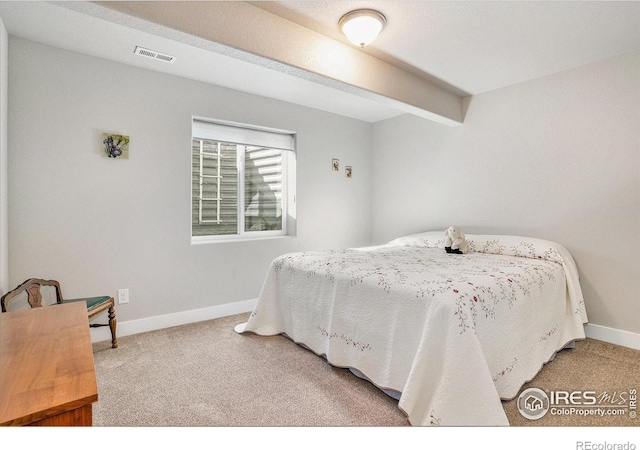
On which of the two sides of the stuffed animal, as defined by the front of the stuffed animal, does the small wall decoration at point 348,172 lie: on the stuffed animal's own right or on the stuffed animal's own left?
on the stuffed animal's own right

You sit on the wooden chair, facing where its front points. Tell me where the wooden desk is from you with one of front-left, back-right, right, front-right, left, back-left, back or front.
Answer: front-right

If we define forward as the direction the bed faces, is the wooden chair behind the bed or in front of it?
in front

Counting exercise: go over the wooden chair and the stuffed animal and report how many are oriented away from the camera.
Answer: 0

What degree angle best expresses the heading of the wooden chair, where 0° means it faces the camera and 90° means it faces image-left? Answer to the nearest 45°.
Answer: approximately 315°

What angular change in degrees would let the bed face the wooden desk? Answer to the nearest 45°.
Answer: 0° — it already faces it

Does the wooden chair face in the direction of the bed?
yes
